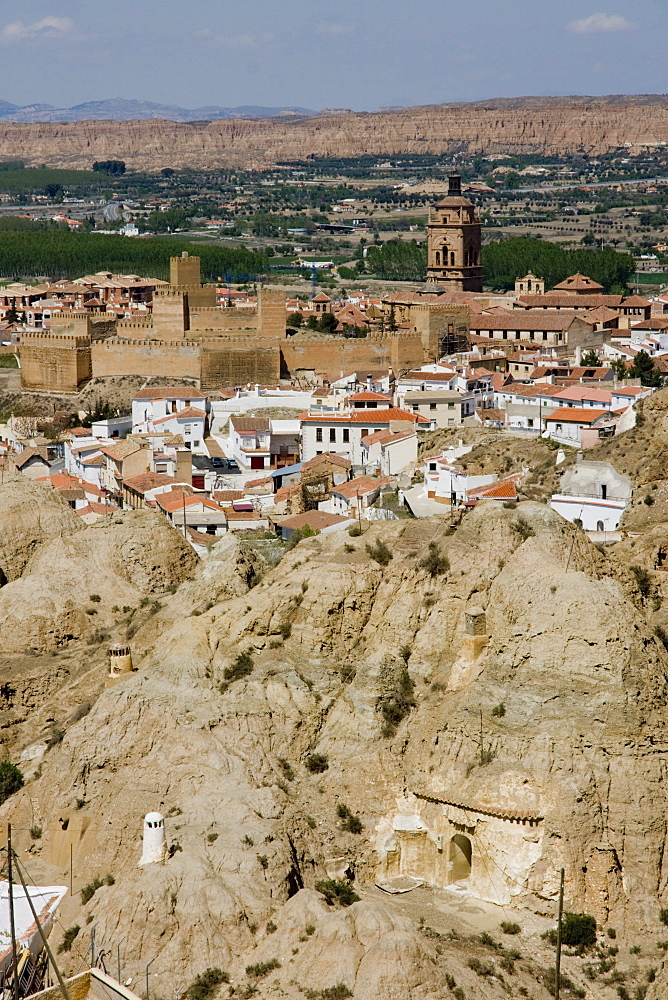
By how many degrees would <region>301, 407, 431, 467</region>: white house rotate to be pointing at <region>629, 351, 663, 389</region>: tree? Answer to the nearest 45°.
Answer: approximately 135° to its left

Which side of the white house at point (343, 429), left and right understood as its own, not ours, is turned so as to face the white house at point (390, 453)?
front

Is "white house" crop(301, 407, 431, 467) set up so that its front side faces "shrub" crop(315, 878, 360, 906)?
yes

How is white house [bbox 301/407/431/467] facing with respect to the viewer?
toward the camera

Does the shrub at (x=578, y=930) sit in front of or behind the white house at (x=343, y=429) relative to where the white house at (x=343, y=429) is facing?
in front

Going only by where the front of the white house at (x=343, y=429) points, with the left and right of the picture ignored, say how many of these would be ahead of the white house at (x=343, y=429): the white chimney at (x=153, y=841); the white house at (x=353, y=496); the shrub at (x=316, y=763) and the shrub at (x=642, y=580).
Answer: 4

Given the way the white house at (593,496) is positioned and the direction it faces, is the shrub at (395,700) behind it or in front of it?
in front

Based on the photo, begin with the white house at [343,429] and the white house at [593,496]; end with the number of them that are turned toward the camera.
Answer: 2

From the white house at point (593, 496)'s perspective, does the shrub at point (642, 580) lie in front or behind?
in front

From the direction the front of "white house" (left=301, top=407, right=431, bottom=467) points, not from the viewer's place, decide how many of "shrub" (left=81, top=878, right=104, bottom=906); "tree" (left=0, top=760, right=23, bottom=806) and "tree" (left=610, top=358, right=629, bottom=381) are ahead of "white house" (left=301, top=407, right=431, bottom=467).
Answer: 2

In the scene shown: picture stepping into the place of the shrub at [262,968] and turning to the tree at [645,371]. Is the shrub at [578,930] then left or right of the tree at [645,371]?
right

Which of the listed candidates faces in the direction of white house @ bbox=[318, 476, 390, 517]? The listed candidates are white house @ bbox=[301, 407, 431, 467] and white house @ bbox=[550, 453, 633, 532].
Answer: white house @ bbox=[301, 407, 431, 467]

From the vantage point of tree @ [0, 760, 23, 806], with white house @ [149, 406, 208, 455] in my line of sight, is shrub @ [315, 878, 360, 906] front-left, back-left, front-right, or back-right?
back-right

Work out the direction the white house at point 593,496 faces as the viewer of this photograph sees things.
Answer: facing the viewer
